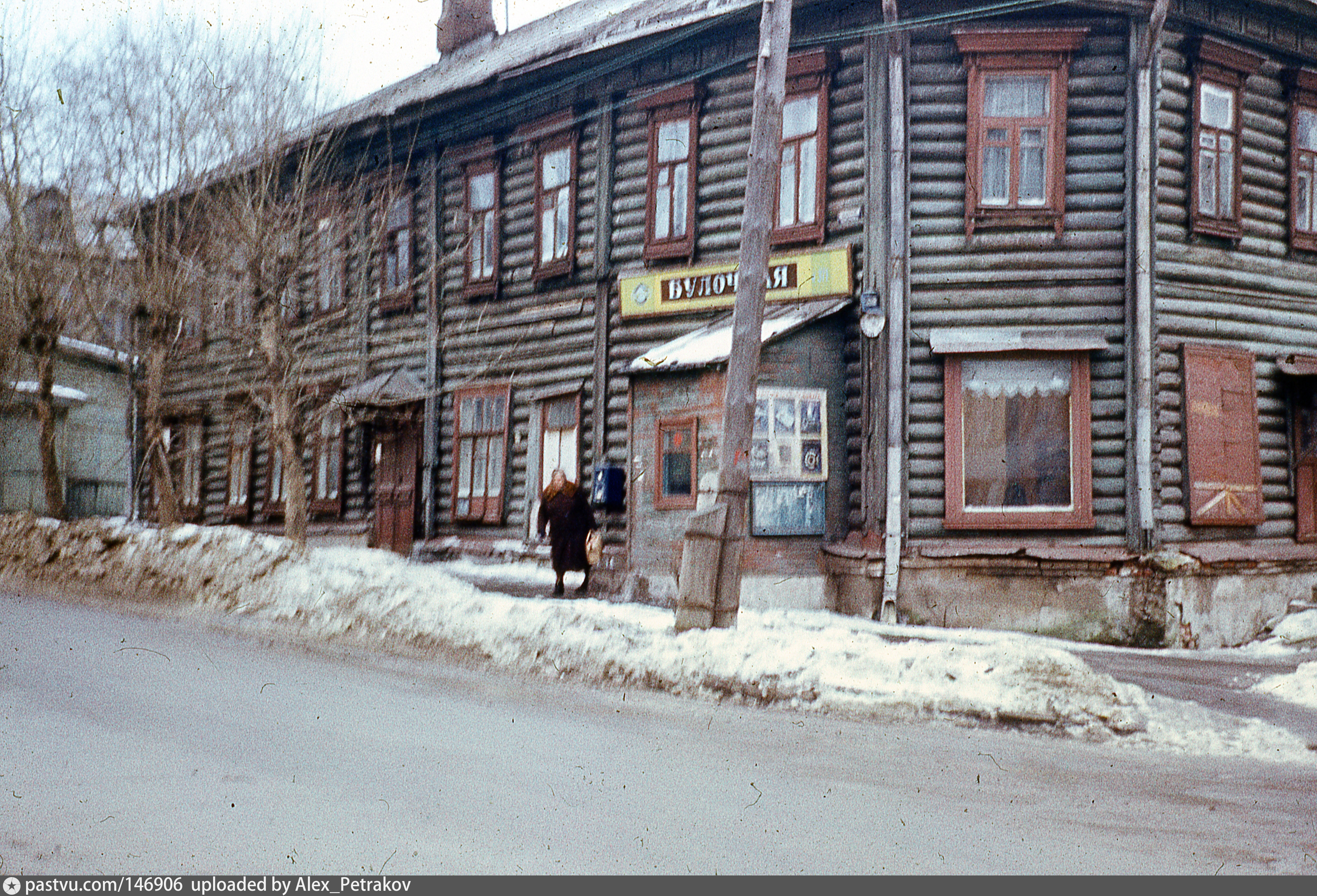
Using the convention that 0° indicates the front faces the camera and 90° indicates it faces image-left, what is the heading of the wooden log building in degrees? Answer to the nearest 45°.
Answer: approximately 45°

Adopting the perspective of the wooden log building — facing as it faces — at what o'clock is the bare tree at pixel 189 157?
The bare tree is roughly at 2 o'clock from the wooden log building.

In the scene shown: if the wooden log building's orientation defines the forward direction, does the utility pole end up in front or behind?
in front

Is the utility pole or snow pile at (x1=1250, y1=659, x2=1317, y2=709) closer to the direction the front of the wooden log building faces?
the utility pole

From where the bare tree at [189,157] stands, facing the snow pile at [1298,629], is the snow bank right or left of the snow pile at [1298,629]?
right

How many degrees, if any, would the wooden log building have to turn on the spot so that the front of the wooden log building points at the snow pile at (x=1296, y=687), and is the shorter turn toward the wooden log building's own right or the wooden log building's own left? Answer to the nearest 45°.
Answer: approximately 45° to the wooden log building's own left
